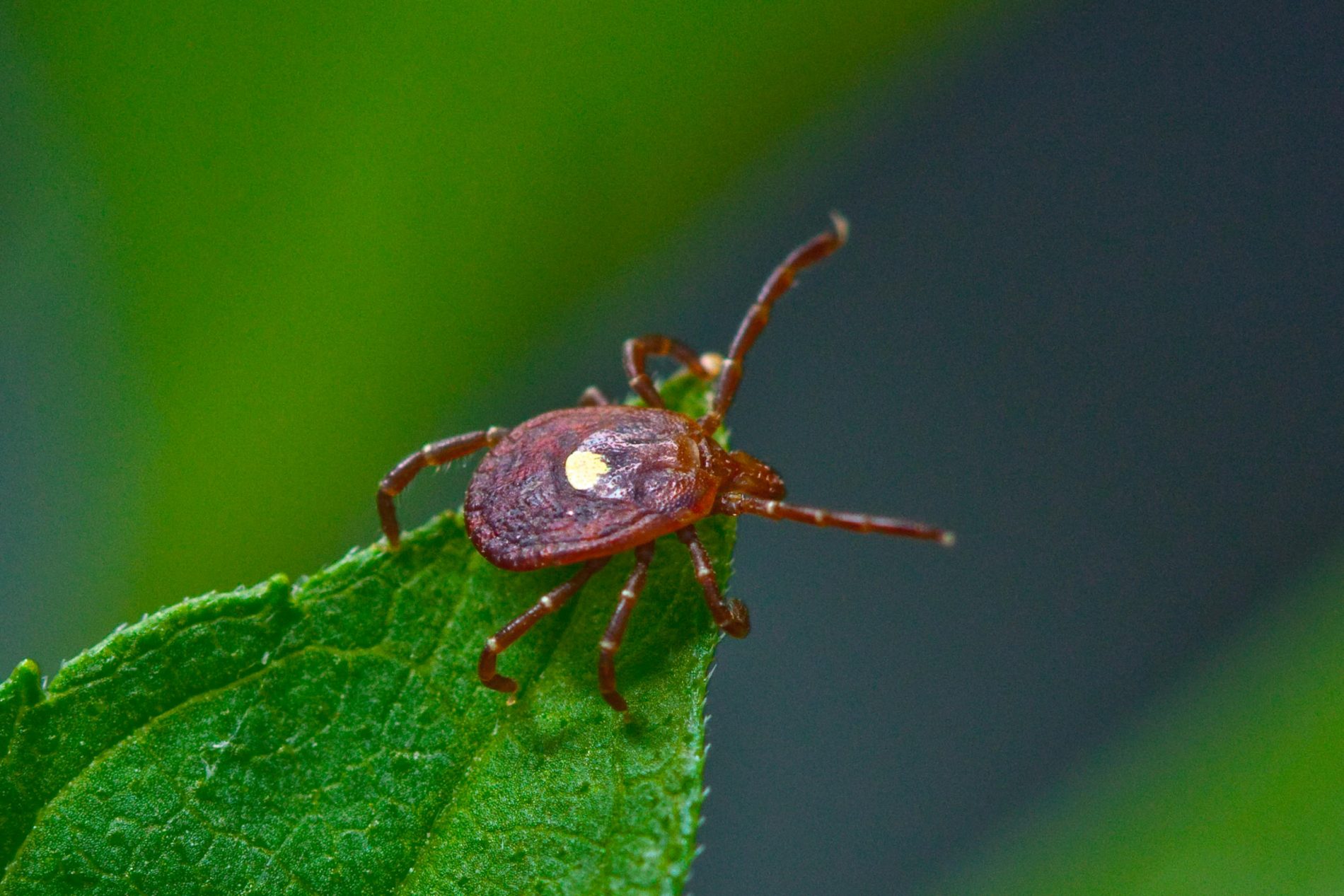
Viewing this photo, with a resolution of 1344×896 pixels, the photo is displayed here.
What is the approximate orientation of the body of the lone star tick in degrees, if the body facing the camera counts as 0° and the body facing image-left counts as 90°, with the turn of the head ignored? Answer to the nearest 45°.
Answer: approximately 270°
